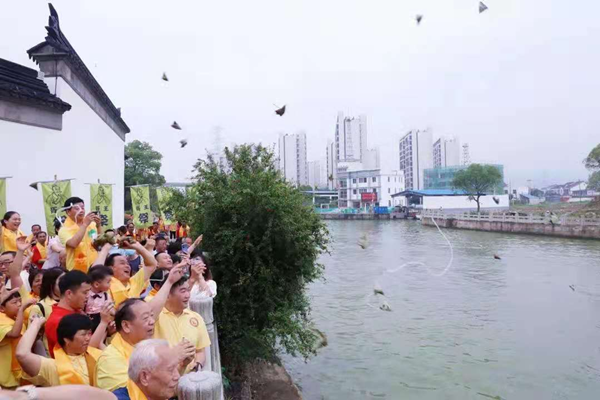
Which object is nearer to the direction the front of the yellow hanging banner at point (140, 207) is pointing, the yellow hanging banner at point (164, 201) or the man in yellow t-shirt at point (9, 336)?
the man in yellow t-shirt

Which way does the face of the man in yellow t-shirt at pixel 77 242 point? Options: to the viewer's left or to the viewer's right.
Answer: to the viewer's right

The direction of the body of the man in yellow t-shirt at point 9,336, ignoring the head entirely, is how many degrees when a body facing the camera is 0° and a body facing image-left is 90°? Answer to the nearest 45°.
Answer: approximately 270°

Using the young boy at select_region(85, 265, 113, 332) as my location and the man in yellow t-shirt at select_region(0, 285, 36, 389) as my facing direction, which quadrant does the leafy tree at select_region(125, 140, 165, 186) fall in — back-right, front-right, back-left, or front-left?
back-right

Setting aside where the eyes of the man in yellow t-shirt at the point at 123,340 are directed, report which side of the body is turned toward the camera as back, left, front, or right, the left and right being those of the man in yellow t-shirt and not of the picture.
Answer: right

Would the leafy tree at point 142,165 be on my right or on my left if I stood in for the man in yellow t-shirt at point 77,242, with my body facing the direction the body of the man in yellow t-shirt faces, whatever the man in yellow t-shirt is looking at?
on my left

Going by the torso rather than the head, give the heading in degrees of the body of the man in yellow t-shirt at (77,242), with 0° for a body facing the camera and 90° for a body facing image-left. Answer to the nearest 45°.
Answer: approximately 315°
